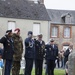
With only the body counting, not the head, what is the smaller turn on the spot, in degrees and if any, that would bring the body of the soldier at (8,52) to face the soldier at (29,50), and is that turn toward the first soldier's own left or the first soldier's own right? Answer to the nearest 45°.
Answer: approximately 90° to the first soldier's own left

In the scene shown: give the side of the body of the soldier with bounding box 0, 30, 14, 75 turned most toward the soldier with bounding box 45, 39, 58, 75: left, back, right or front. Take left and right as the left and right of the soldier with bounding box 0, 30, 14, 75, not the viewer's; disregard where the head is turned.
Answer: left

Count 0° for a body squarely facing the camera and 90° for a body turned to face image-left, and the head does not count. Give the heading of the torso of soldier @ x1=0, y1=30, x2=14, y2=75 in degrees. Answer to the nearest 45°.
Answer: approximately 315°

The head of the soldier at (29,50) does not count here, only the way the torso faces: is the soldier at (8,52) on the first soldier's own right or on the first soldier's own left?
on the first soldier's own right

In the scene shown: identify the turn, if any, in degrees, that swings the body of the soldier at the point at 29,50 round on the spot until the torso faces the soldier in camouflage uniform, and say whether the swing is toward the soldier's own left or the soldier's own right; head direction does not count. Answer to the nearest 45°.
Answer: approximately 90° to the soldier's own right

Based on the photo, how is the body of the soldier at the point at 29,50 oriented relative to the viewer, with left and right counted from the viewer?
facing the viewer and to the right of the viewer

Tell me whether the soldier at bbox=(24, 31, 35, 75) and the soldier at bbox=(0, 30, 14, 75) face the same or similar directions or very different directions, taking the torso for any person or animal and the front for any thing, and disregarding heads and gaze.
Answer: same or similar directions

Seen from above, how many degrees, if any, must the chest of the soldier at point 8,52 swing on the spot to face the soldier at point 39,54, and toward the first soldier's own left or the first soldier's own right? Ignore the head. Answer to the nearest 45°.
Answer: approximately 90° to the first soldier's own left

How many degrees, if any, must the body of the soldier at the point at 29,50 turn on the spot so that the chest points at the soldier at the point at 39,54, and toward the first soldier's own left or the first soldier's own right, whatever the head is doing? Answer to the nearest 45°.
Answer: approximately 90° to the first soldier's own left

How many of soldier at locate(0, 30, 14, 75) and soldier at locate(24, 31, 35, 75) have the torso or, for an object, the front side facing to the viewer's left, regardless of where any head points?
0
